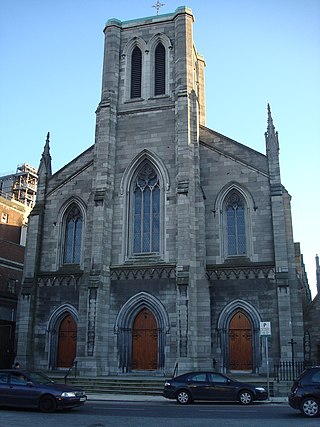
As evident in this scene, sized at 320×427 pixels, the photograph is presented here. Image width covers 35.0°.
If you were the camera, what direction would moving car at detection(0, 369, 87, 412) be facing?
facing the viewer and to the right of the viewer

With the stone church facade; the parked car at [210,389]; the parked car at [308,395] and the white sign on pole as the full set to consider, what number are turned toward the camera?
2

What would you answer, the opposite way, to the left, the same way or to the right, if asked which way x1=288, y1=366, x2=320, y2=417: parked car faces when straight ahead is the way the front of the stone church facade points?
to the left

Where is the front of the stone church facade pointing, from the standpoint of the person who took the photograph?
facing the viewer

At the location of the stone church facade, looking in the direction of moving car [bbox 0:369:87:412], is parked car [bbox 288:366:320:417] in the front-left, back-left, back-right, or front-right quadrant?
front-left

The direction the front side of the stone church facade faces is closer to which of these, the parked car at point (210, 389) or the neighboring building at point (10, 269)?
the parked car

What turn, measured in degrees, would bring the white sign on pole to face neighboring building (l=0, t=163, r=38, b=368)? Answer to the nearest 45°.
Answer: approximately 135° to its right

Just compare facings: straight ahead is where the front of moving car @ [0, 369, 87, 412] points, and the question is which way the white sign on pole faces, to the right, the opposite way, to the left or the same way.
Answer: to the right

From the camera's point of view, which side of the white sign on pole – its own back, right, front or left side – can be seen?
front

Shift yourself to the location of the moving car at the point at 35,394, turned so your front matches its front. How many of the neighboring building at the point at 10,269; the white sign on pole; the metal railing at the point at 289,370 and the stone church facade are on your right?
0

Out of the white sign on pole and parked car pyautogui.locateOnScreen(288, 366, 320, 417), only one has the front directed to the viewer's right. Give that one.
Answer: the parked car

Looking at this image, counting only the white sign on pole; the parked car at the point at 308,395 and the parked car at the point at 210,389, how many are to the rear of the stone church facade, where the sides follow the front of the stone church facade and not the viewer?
0

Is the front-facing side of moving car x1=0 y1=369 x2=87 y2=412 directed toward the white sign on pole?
no

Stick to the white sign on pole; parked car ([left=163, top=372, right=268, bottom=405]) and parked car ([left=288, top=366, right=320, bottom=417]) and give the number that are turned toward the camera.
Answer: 1

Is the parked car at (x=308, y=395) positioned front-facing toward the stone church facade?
no

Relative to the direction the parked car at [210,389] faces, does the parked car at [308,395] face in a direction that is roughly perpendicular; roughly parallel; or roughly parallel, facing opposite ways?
roughly parallel

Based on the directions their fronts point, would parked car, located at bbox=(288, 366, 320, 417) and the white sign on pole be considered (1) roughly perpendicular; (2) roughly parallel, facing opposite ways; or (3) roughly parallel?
roughly perpendicular

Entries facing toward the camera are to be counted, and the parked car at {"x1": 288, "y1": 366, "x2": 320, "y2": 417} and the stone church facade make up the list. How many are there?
1

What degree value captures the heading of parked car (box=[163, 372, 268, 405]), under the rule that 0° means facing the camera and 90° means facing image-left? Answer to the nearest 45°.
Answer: approximately 270°
